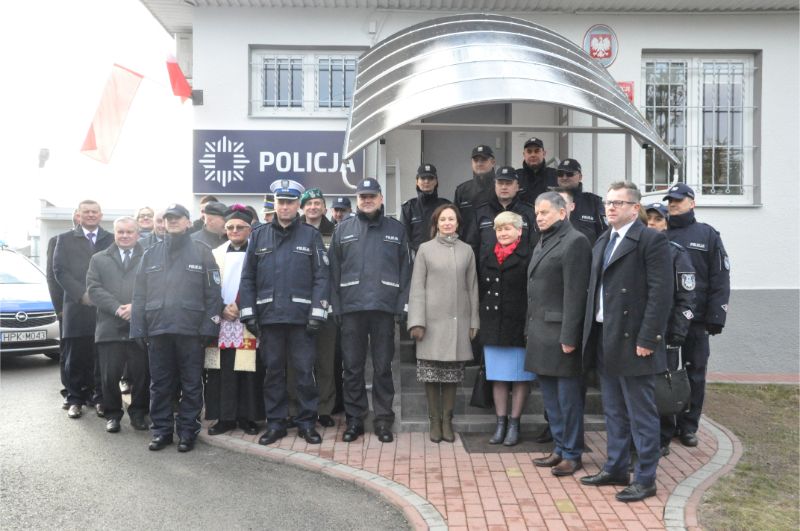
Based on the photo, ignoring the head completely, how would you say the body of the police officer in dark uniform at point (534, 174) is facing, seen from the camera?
toward the camera

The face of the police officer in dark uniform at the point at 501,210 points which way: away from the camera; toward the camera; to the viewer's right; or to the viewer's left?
toward the camera

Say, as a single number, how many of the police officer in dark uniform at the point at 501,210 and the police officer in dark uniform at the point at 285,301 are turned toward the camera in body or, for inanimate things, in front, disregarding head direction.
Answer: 2

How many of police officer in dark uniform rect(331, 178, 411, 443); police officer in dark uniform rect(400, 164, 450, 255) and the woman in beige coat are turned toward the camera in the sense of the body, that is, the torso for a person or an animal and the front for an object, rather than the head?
3

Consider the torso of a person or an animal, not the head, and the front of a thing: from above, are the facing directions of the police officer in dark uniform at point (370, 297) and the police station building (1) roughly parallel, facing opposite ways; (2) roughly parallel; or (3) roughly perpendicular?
roughly parallel

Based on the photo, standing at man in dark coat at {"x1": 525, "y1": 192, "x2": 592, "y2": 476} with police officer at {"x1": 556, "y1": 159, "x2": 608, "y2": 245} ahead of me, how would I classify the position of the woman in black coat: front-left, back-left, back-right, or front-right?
front-left

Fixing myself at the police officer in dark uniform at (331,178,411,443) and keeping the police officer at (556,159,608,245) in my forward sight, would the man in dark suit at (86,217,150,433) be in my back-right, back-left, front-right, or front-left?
back-left

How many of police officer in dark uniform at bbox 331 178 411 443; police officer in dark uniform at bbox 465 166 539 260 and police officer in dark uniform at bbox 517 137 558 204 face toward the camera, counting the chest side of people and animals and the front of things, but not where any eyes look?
3

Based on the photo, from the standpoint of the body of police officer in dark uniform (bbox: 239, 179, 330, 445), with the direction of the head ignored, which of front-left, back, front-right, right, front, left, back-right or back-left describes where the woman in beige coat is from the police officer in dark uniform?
left

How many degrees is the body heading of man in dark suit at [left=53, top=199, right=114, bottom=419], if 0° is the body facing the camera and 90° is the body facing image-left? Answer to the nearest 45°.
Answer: approximately 0°

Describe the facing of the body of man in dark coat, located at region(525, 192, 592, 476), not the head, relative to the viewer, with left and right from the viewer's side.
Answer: facing the viewer and to the left of the viewer

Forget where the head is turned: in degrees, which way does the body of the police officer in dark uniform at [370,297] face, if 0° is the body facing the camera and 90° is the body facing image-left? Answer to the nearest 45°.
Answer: approximately 0°

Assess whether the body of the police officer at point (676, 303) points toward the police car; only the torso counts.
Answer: no

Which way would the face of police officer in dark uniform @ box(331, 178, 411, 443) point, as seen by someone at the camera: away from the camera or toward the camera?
toward the camera

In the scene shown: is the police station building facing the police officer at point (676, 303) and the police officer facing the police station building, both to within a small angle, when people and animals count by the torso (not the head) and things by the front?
no

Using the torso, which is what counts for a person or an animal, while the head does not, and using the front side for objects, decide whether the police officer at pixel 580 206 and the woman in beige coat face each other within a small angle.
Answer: no

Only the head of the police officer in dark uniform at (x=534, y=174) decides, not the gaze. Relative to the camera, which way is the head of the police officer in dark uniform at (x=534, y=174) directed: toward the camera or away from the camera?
toward the camera

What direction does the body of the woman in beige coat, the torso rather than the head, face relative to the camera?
toward the camera
